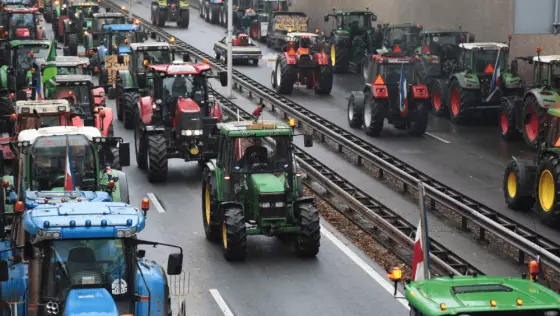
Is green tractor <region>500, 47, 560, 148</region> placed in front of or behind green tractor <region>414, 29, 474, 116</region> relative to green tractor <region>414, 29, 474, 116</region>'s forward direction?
behind

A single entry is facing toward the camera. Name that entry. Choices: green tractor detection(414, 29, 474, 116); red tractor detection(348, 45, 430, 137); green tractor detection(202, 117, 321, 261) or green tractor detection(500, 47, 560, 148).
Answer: green tractor detection(202, 117, 321, 261)

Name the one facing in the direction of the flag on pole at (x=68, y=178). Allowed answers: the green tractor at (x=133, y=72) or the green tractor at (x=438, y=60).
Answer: the green tractor at (x=133, y=72)

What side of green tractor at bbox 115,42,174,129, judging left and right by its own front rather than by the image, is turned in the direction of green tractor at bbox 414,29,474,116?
left

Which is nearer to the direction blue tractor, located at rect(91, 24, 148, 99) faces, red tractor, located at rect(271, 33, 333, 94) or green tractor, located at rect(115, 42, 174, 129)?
the green tractor

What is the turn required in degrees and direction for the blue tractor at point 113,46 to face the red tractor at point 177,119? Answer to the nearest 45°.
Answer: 0° — it already faces it

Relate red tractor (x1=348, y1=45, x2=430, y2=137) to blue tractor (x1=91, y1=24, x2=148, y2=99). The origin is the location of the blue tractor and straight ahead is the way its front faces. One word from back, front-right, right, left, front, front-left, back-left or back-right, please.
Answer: front-left

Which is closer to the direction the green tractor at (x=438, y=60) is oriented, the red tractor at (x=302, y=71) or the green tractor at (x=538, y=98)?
the red tractor

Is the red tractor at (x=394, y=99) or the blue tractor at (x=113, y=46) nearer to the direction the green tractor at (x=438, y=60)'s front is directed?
the blue tractor

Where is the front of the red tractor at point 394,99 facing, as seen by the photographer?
facing away from the viewer and to the left of the viewer

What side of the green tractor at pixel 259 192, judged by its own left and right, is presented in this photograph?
front

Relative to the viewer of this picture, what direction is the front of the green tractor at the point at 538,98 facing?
facing away from the viewer and to the left of the viewer

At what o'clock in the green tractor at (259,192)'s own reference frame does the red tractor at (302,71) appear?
The red tractor is roughly at 6 o'clock from the green tractor.

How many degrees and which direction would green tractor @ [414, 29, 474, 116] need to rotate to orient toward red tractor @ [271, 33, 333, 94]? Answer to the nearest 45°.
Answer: approximately 45° to its left

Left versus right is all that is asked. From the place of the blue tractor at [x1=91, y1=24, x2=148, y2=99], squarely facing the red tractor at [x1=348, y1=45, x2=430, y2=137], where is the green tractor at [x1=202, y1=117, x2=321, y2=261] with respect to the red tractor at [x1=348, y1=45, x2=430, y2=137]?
right
